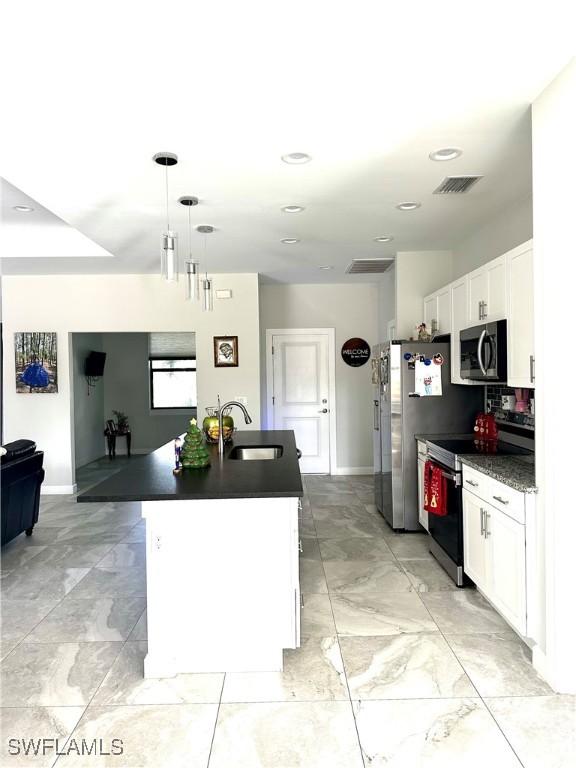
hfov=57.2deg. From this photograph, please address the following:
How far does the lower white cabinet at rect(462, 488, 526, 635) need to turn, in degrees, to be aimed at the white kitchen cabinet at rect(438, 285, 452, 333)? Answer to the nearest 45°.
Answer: approximately 135° to its right

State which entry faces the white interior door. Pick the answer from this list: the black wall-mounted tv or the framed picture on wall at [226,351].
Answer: the black wall-mounted tv

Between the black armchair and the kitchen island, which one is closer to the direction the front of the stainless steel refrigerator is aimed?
the black armchair

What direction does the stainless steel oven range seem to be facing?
to the viewer's left

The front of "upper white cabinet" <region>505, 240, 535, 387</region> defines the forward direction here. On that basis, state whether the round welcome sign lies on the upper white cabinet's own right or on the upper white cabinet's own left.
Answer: on the upper white cabinet's own right

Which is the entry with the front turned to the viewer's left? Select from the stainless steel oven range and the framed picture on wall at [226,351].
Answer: the stainless steel oven range

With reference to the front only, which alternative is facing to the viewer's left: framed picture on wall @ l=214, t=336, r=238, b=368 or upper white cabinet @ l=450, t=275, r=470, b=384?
the upper white cabinet

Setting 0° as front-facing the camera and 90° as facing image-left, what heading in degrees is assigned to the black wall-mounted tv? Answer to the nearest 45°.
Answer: approximately 315°

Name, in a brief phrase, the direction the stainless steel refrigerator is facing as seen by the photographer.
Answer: facing to the left of the viewer

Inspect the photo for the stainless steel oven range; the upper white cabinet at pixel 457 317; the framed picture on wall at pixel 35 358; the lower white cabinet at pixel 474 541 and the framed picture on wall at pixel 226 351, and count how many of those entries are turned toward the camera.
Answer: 2

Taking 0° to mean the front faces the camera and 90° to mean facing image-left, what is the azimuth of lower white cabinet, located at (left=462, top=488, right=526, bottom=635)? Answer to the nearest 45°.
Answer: approximately 45°
